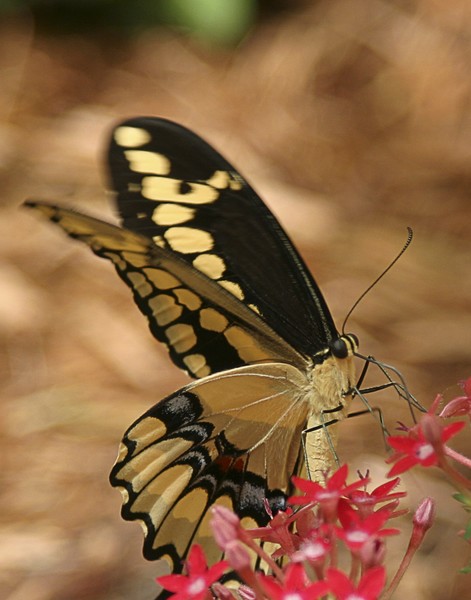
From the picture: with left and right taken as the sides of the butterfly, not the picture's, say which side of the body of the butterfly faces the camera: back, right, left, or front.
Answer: right
